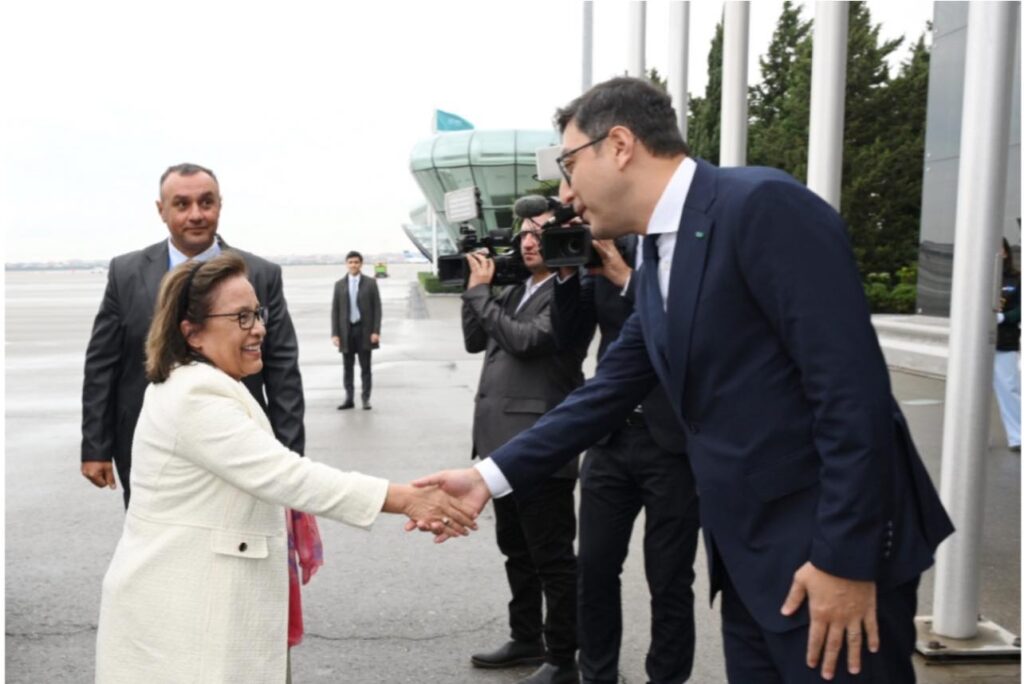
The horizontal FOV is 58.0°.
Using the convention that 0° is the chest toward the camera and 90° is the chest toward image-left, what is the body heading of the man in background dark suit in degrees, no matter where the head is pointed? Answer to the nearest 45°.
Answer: approximately 0°

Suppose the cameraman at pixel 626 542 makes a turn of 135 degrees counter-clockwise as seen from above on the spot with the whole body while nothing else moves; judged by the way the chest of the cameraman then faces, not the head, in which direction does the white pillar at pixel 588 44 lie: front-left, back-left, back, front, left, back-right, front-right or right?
left

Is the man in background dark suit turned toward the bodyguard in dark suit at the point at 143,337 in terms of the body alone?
yes

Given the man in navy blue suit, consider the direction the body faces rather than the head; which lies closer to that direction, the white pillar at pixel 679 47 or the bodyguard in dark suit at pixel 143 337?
the bodyguard in dark suit

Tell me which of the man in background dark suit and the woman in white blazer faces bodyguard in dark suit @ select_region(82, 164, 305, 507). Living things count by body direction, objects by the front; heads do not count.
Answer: the man in background dark suit

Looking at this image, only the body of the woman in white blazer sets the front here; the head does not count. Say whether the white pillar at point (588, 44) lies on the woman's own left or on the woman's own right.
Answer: on the woman's own left

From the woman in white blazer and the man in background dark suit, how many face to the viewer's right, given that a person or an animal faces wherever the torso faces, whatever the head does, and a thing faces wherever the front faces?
1

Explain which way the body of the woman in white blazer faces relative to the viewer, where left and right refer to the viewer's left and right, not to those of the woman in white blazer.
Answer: facing to the right of the viewer

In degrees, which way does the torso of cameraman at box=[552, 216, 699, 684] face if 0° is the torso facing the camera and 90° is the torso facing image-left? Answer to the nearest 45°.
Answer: approximately 45°

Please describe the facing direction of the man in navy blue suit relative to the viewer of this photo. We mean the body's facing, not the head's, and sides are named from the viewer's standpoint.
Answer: facing to the left of the viewer

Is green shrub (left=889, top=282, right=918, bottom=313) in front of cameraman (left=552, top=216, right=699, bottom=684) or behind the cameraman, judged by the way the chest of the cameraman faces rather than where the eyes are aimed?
behind

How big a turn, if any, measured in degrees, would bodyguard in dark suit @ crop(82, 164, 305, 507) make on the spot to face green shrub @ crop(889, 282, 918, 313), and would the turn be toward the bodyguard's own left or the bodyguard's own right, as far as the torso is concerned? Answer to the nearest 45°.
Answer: approximately 135° to the bodyguard's own left
